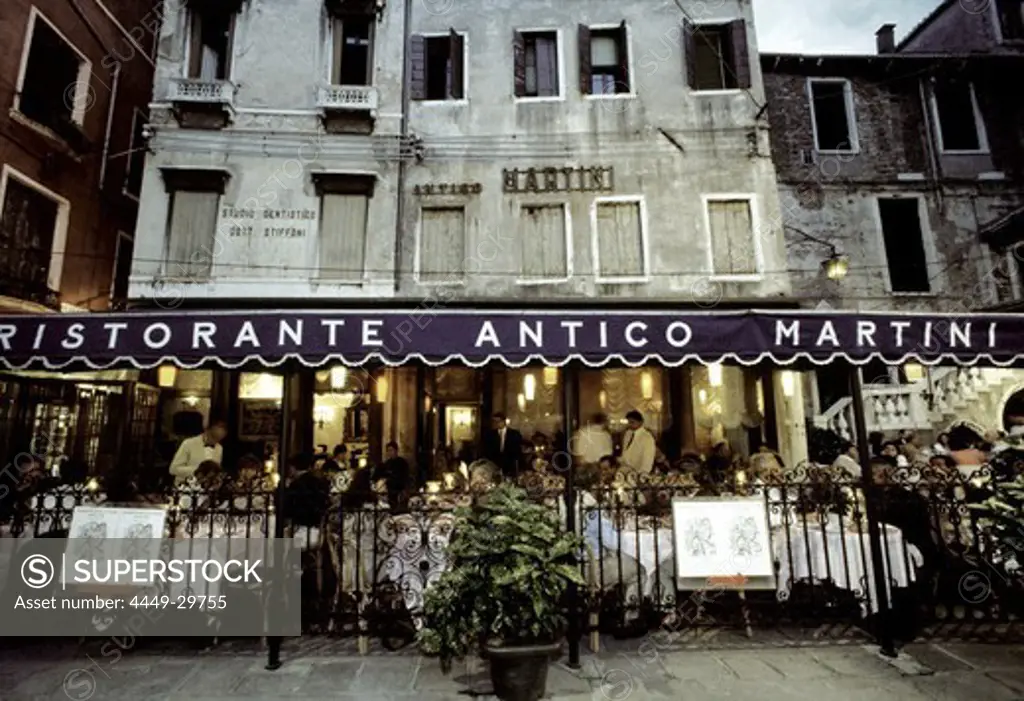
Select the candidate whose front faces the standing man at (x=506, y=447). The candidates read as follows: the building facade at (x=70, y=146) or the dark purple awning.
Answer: the building facade

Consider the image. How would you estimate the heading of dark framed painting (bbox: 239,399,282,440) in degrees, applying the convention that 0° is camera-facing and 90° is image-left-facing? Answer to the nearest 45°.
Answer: approximately 0°

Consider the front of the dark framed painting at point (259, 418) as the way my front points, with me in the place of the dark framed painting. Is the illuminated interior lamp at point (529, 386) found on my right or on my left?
on my left

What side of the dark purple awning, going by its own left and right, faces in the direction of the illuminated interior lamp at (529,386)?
back

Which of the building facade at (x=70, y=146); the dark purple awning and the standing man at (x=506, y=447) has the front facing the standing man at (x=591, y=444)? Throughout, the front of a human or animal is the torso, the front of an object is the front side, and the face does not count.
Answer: the building facade

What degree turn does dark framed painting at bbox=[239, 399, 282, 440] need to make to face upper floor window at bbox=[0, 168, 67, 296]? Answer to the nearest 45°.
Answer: approximately 90° to its right
